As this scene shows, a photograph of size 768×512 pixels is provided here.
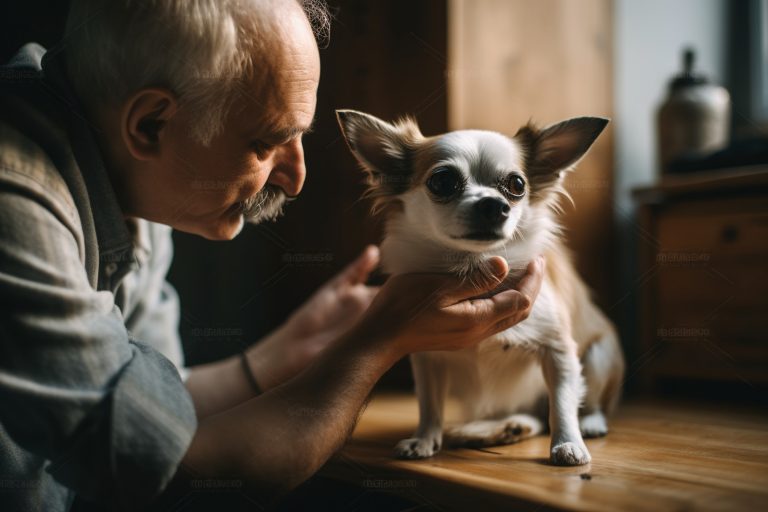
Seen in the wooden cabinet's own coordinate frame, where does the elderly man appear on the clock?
The elderly man is roughly at 1 o'clock from the wooden cabinet.

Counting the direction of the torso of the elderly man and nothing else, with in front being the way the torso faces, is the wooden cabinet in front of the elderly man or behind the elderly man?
in front

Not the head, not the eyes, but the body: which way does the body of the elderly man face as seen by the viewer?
to the viewer's right

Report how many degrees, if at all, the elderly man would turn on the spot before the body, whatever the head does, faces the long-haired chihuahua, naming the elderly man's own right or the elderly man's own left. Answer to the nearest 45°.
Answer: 0° — they already face it

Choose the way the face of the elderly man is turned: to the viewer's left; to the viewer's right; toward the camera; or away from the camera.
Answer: to the viewer's right

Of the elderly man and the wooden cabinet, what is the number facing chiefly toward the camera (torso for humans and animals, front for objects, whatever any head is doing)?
1

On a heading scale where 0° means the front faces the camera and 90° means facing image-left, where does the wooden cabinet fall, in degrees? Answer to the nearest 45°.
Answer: approximately 0°

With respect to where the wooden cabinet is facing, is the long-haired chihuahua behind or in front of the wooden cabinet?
in front
